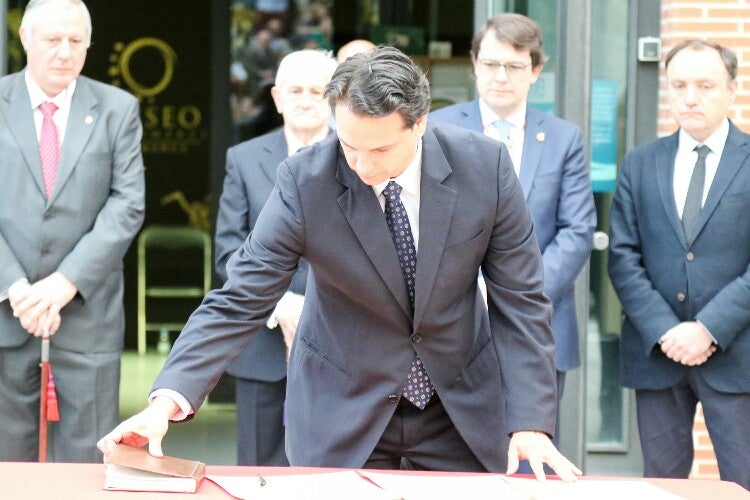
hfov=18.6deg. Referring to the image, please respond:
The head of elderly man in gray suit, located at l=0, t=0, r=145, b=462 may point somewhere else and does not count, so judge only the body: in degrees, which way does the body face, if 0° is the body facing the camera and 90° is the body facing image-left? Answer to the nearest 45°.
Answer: approximately 0°

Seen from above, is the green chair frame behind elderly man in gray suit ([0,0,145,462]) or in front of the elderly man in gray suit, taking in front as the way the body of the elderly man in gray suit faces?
behind

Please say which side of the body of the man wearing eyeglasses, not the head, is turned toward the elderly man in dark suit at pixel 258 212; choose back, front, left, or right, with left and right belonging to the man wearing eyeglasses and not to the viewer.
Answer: right

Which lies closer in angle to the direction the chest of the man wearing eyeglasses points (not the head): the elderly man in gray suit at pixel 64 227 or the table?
the table

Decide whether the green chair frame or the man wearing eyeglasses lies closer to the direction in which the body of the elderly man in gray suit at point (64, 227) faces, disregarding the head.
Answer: the man wearing eyeglasses

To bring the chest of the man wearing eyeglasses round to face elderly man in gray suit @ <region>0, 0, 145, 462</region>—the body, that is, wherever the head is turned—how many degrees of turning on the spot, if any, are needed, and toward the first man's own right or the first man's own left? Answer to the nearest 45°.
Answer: approximately 90° to the first man's own right

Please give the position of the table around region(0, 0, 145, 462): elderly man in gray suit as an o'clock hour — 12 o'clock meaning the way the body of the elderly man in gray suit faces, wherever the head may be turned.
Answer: The table is roughly at 12 o'clock from the elderly man in gray suit.

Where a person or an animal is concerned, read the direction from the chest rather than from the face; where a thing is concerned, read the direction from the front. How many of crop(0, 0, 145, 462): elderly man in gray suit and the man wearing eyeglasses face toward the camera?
2

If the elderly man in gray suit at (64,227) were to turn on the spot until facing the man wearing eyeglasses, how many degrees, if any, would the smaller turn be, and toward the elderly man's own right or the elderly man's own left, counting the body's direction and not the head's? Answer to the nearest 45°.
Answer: approximately 90° to the elderly man's own left
